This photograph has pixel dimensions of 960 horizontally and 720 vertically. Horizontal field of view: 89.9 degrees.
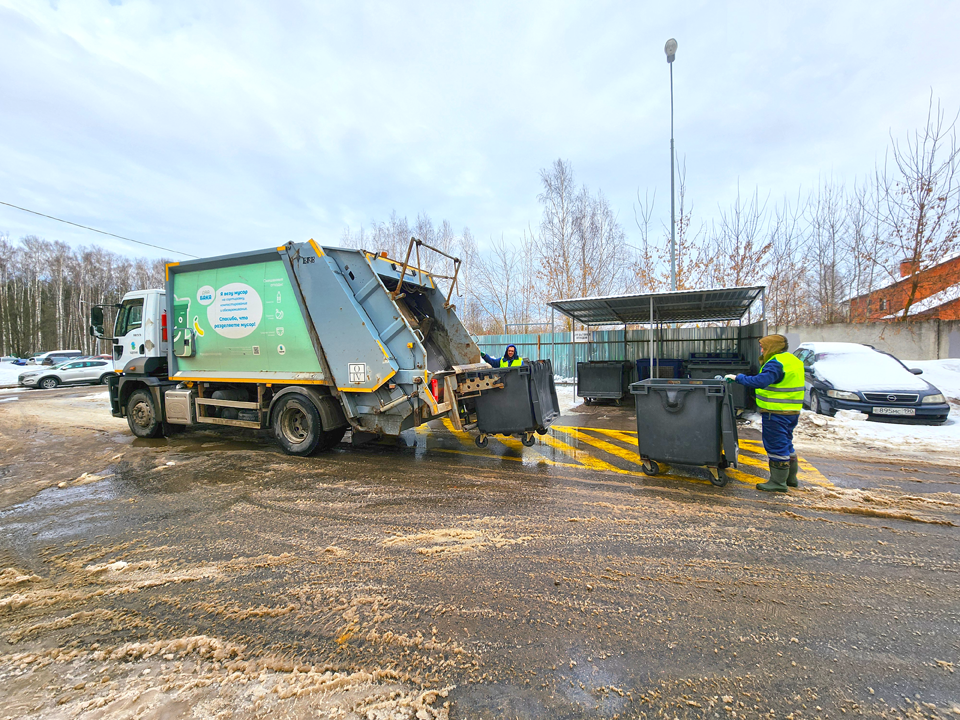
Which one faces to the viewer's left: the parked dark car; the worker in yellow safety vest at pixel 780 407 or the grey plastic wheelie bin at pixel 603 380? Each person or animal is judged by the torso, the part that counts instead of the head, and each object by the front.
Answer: the worker in yellow safety vest

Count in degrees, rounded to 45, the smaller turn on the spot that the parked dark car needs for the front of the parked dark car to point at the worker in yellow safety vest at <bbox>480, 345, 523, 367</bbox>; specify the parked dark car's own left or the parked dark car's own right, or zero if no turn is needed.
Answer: approximately 90° to the parked dark car's own right

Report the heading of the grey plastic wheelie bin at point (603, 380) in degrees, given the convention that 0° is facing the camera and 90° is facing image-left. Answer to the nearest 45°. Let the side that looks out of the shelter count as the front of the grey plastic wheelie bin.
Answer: approximately 0°

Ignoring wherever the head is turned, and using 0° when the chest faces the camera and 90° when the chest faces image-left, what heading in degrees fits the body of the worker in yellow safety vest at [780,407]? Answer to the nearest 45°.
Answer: approximately 90°

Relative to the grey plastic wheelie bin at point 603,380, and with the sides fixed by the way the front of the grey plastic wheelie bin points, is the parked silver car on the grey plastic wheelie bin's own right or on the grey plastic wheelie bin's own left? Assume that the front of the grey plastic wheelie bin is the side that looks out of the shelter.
on the grey plastic wheelie bin's own right

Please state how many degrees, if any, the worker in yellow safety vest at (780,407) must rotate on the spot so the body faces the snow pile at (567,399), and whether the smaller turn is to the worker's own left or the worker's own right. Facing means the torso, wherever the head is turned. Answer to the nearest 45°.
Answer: approximately 45° to the worker's own right

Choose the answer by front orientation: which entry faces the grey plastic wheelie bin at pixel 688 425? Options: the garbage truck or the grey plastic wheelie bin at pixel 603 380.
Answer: the grey plastic wheelie bin at pixel 603 380

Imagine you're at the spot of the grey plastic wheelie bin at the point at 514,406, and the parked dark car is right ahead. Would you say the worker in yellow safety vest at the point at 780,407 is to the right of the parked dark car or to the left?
right

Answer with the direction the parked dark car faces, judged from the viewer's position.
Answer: facing the viewer and to the right of the viewer

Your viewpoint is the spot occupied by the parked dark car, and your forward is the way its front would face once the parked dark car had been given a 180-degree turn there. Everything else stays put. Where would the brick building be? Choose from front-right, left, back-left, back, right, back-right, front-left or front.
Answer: front-right

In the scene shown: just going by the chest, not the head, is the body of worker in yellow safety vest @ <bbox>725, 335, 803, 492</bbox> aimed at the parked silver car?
yes

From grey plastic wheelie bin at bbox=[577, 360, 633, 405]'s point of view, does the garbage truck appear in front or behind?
in front

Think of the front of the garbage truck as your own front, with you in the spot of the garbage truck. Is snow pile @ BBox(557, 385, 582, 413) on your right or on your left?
on your right

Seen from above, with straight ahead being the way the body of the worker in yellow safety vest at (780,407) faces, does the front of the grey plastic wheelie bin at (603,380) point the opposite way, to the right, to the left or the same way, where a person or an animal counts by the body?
to the left

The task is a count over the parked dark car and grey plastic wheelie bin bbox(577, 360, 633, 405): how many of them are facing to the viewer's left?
0
